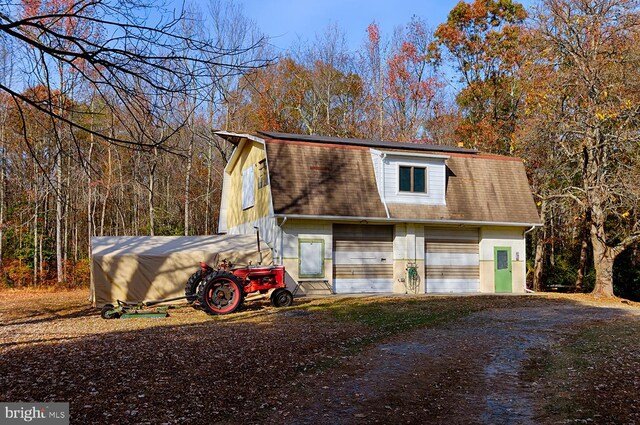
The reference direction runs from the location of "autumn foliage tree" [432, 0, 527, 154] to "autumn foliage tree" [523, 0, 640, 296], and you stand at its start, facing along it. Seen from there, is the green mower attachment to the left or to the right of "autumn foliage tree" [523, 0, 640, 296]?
right

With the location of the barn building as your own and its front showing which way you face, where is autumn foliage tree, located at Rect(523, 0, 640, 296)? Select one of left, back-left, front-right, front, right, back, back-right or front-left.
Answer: left

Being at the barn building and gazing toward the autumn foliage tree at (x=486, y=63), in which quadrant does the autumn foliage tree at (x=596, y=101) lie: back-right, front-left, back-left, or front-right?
front-right

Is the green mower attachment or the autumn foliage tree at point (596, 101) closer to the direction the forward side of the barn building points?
the green mower attachment

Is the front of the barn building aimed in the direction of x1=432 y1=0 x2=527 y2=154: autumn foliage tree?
no

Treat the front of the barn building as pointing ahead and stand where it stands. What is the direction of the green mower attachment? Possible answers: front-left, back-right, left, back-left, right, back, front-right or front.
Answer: front-right

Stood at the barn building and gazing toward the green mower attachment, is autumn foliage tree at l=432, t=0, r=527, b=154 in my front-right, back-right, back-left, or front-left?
back-right

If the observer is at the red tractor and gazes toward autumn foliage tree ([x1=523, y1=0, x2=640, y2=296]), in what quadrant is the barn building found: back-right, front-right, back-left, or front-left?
front-left

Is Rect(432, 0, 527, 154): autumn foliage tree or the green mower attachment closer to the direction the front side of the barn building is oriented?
the green mower attachment

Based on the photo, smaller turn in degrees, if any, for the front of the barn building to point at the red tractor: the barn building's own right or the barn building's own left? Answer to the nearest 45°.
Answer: approximately 45° to the barn building's own right

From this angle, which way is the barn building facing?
toward the camera

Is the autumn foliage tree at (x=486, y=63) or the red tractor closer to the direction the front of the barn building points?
the red tractor

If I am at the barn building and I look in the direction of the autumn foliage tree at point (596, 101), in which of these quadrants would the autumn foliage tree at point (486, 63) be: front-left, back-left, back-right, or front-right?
front-left
